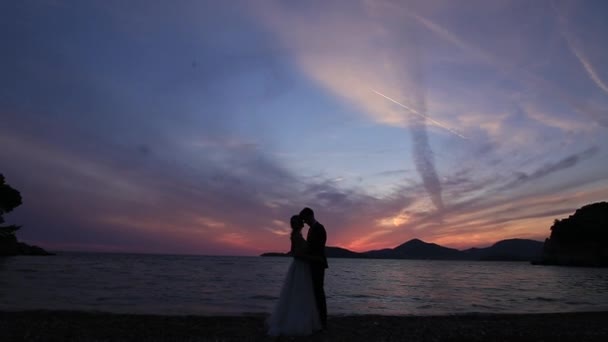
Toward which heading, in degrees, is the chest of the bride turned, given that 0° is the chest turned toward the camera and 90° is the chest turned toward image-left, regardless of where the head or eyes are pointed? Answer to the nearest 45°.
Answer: approximately 270°
